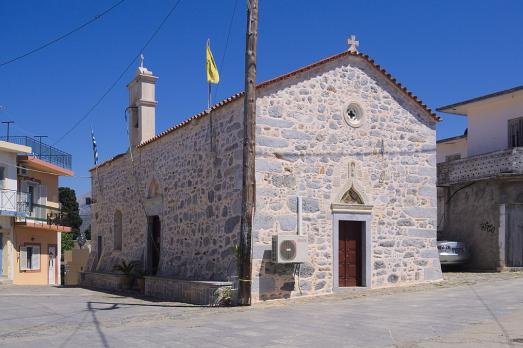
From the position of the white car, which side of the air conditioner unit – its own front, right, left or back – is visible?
left

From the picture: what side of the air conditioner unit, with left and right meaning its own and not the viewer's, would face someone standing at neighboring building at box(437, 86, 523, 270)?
left

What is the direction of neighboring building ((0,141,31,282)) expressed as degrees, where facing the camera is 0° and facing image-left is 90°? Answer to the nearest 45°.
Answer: approximately 315°

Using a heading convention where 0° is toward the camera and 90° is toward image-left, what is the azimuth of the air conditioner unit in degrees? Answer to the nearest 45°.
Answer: approximately 315°

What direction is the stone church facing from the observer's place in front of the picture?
facing the viewer and to the right of the viewer

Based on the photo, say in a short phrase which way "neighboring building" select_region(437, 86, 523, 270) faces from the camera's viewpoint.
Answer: facing the viewer and to the left of the viewer

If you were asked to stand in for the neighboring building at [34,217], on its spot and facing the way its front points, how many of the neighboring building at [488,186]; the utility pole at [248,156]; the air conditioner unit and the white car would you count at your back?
0

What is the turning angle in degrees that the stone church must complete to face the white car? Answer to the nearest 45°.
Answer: approximately 90° to its left

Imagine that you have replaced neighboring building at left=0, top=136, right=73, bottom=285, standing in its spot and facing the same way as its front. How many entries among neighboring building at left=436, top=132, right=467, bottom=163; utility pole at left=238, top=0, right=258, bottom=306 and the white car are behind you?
0

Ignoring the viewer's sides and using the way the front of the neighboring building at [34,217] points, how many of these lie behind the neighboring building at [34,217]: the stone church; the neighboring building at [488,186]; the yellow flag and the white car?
0
